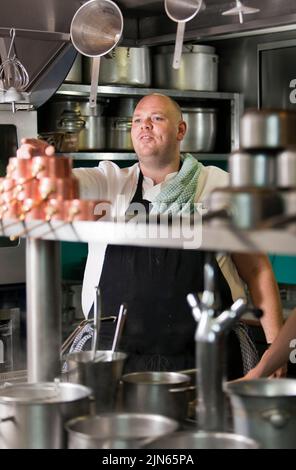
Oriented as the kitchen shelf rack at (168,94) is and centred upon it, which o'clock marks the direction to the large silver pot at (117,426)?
The large silver pot is roughly at 12 o'clock from the kitchen shelf rack.

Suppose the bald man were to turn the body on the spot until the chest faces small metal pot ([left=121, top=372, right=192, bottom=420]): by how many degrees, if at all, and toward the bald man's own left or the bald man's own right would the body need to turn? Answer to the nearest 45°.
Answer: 0° — they already face it

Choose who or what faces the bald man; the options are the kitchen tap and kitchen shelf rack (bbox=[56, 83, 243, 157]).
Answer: the kitchen shelf rack

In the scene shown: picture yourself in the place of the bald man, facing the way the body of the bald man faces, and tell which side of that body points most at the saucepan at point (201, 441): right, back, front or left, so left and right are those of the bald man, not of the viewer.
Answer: front

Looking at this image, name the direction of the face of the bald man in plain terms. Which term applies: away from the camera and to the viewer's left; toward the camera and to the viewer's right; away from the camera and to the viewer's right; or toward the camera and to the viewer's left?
toward the camera and to the viewer's left

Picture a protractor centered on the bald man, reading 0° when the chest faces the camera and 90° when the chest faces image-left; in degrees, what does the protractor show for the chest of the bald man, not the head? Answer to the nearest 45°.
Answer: approximately 0°

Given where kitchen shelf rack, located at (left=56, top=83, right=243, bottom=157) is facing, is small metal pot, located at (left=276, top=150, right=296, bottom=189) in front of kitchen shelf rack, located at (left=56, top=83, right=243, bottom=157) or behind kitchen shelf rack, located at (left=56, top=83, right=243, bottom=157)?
in front

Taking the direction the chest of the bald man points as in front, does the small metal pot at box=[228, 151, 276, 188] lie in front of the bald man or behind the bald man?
in front

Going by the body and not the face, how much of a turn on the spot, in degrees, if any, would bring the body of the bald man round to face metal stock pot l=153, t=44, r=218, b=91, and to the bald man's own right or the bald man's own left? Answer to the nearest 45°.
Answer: approximately 180°
